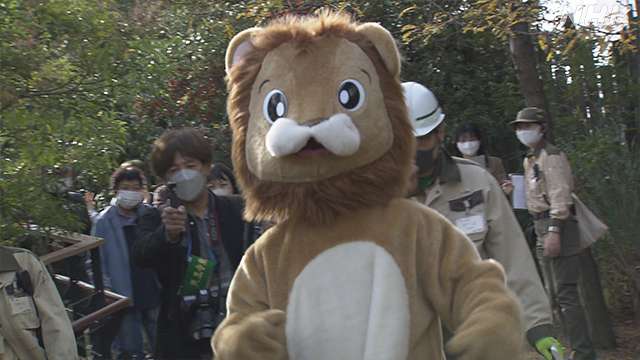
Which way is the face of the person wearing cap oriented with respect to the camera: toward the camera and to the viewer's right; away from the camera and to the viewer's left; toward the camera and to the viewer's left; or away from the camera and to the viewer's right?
toward the camera and to the viewer's left

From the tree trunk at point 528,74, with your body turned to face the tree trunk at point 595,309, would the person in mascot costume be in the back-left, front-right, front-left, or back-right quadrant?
front-right

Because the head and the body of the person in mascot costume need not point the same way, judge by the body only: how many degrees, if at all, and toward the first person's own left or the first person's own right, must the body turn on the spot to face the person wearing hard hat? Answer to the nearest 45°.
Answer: approximately 135° to the first person's own left

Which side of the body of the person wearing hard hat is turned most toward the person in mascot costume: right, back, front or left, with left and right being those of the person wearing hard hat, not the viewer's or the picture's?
front

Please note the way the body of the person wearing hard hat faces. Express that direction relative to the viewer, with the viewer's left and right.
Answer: facing the viewer and to the left of the viewer

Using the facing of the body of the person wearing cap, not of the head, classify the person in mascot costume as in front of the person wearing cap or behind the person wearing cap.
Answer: in front

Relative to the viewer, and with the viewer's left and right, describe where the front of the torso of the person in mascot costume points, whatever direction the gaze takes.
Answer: facing the viewer
